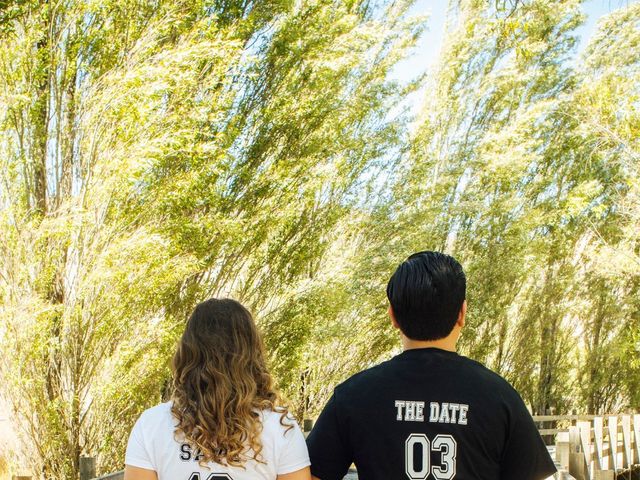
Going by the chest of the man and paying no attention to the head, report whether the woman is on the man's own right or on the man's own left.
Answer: on the man's own left

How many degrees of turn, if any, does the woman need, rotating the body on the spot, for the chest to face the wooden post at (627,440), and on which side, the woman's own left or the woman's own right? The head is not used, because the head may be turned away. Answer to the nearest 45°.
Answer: approximately 45° to the woman's own right

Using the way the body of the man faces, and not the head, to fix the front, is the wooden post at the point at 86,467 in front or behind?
in front

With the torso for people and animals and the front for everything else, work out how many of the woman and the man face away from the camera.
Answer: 2

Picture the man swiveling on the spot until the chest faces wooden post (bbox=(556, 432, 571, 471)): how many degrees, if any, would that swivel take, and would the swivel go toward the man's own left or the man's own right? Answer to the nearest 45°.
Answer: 0° — they already face it

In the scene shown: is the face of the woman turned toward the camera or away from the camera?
away from the camera

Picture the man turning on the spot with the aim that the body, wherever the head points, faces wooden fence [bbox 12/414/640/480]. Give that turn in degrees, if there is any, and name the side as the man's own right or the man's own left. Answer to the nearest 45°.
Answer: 0° — they already face it

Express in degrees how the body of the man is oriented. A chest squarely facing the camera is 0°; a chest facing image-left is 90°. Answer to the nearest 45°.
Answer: approximately 180°

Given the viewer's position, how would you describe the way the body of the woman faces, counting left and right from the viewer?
facing away from the viewer

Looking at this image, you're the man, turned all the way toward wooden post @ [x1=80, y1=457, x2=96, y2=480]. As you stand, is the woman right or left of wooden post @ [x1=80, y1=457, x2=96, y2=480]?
left

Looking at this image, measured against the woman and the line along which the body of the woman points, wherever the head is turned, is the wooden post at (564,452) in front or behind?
in front

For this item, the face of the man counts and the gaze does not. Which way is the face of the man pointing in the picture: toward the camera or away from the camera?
away from the camera

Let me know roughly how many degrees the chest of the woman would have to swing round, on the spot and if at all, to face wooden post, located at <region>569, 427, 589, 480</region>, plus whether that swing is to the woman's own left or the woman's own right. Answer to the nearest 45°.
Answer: approximately 45° to the woman's own right
